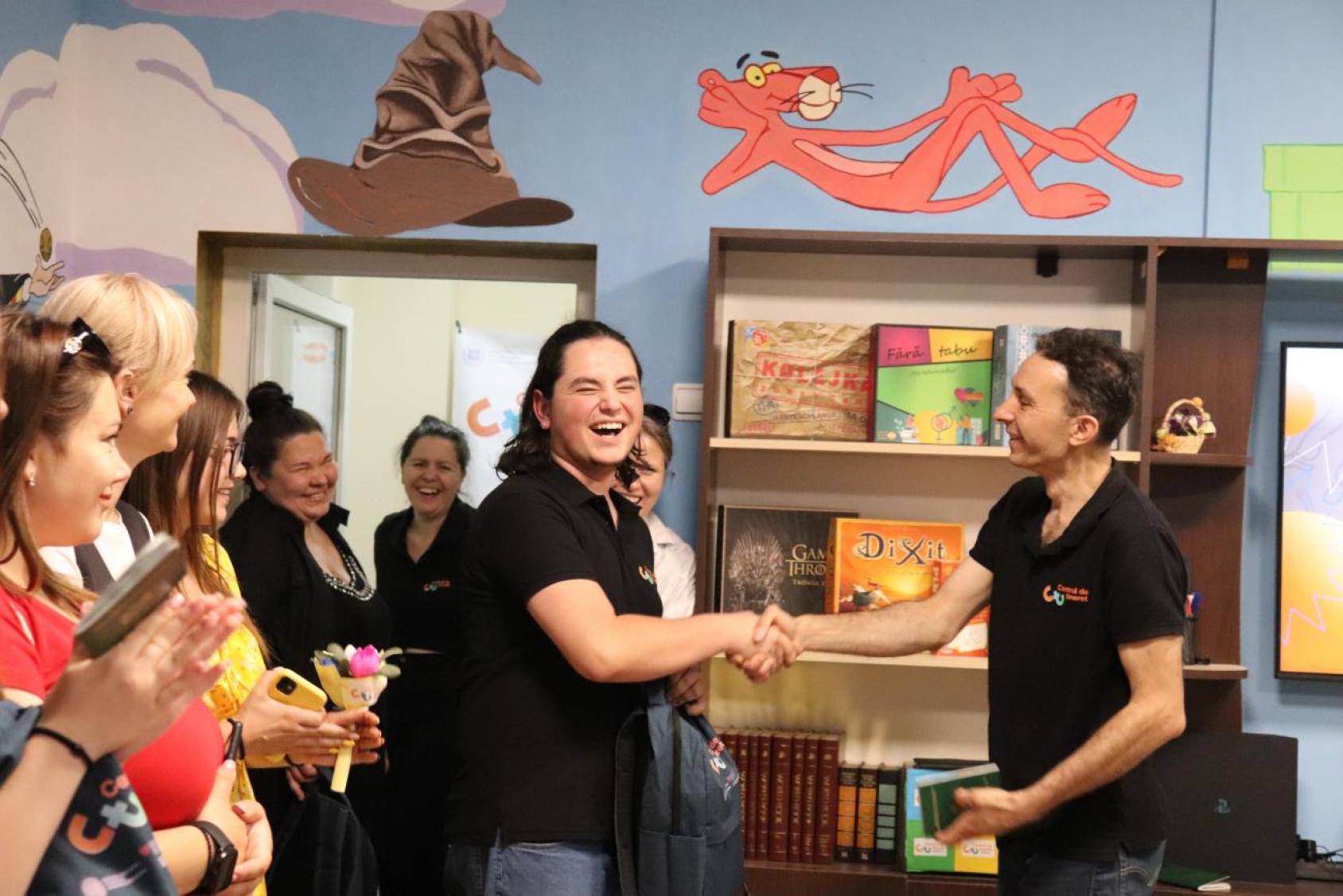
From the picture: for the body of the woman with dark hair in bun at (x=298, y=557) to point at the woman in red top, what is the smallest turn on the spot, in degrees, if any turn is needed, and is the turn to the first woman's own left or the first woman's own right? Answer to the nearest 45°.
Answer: approximately 45° to the first woman's own right

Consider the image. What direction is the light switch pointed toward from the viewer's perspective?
toward the camera

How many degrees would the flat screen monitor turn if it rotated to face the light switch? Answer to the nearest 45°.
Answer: approximately 45° to its right

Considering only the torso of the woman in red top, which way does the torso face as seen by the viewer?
to the viewer's right

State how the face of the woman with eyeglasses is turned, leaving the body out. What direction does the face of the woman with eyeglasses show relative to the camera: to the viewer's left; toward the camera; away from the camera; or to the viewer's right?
to the viewer's right

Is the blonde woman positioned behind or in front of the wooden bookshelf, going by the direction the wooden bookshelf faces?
in front

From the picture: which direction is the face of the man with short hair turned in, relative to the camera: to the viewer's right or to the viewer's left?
to the viewer's left

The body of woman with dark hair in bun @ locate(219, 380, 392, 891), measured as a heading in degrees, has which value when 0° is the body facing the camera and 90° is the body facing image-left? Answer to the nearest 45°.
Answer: approximately 315°

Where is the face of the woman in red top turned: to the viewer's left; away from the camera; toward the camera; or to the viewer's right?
to the viewer's right

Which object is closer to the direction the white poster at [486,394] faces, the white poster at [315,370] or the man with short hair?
the man with short hair

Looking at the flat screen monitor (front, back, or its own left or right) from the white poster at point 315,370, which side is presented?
right

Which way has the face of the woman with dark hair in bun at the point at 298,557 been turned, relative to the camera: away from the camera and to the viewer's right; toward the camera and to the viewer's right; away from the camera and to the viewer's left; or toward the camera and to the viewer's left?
toward the camera and to the viewer's right

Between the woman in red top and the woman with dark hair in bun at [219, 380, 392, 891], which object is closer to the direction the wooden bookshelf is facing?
the woman in red top

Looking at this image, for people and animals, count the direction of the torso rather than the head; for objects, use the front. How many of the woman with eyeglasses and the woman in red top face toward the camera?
0

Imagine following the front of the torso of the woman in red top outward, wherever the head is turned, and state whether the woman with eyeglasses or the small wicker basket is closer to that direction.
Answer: the small wicker basket

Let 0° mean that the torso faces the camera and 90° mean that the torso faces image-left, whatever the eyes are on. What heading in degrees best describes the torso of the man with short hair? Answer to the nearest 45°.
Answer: approximately 45°

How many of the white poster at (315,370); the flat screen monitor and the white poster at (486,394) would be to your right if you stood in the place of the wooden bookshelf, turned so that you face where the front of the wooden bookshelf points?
2

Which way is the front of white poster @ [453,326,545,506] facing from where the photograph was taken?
facing the viewer

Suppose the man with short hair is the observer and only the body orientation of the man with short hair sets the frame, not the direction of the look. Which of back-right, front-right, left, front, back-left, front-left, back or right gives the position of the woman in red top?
front

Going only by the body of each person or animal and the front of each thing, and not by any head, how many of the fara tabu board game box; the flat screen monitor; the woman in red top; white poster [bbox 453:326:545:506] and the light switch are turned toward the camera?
4

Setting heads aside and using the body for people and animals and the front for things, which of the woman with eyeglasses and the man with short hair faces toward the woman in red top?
the man with short hair

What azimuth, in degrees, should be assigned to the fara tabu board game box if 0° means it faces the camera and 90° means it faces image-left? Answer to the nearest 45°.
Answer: approximately 0°
